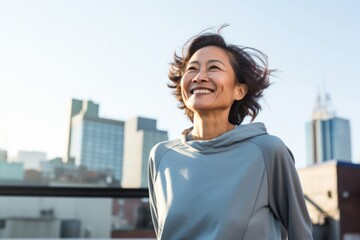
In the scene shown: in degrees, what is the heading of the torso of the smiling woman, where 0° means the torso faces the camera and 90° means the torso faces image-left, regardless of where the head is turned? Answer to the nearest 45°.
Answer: approximately 45°

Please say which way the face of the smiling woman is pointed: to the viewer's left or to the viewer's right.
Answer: to the viewer's left
